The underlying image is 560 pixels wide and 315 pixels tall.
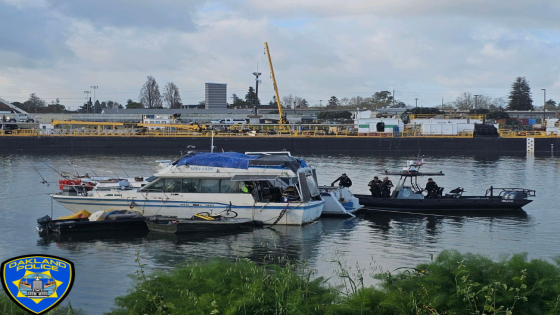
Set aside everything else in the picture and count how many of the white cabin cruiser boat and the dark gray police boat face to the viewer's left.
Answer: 2

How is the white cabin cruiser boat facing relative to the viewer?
to the viewer's left

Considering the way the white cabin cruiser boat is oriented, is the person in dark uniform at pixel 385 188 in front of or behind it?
behind

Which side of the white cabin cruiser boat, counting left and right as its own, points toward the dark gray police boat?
back

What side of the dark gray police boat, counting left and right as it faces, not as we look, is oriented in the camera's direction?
left

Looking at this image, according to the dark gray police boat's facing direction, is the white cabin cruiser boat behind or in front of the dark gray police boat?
in front
